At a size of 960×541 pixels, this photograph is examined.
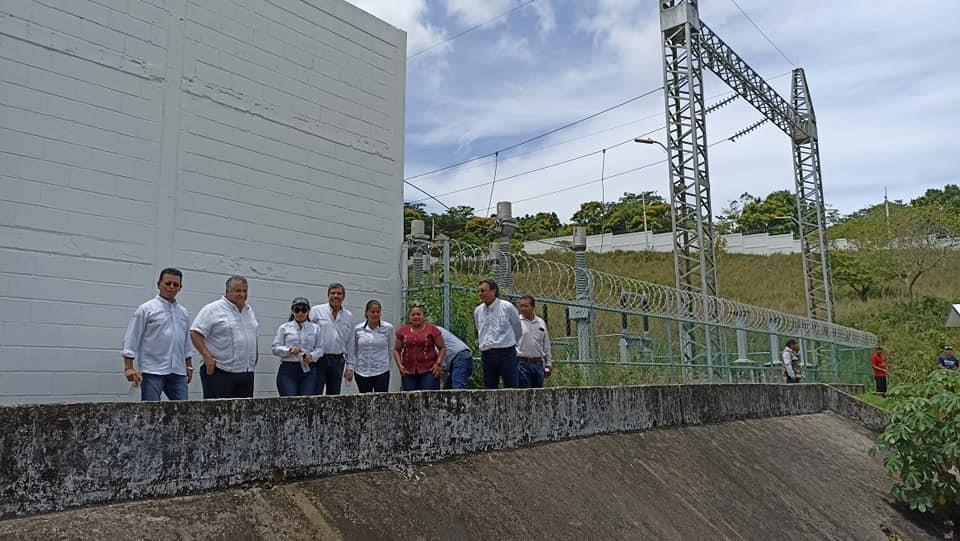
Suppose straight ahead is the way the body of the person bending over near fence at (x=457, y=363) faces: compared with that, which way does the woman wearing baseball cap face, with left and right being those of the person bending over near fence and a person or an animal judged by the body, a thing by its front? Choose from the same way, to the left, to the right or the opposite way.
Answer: to the left

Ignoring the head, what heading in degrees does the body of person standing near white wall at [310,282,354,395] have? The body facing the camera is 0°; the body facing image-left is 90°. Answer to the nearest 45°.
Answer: approximately 0°

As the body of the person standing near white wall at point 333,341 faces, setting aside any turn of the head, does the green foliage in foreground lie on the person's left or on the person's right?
on the person's left

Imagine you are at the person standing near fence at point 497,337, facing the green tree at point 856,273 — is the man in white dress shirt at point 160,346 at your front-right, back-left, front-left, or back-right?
back-left

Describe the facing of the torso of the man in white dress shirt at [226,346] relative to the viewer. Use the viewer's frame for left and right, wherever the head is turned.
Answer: facing the viewer and to the right of the viewer

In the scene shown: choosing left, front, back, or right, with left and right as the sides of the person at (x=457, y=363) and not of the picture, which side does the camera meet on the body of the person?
left

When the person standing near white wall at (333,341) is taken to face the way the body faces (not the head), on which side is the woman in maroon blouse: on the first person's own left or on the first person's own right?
on the first person's own left
